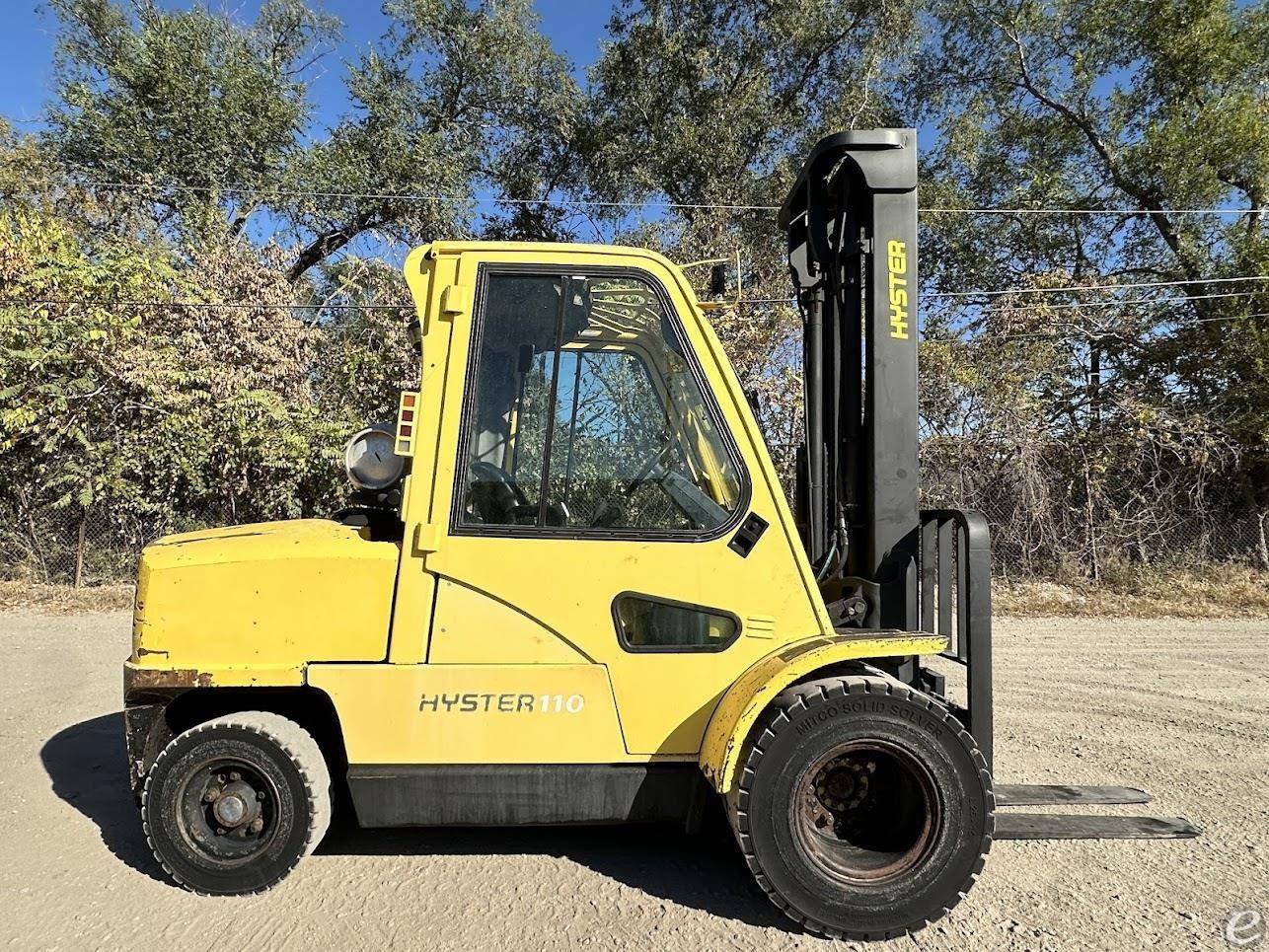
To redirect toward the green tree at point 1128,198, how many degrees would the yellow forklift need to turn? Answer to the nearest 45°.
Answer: approximately 45° to its left

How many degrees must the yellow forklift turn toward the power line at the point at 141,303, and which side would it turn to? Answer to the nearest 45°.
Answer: approximately 135° to its left

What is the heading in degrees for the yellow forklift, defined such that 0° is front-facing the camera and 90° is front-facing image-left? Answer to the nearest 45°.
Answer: approximately 270°

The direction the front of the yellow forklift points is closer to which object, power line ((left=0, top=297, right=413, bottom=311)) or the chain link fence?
the chain link fence

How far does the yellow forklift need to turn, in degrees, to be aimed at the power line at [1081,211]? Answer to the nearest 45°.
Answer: approximately 45° to its left

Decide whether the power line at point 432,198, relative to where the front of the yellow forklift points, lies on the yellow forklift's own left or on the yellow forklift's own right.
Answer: on the yellow forklift's own left

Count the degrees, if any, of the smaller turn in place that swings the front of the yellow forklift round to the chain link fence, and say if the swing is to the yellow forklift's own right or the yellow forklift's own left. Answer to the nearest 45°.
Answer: approximately 45° to the yellow forklift's own left
